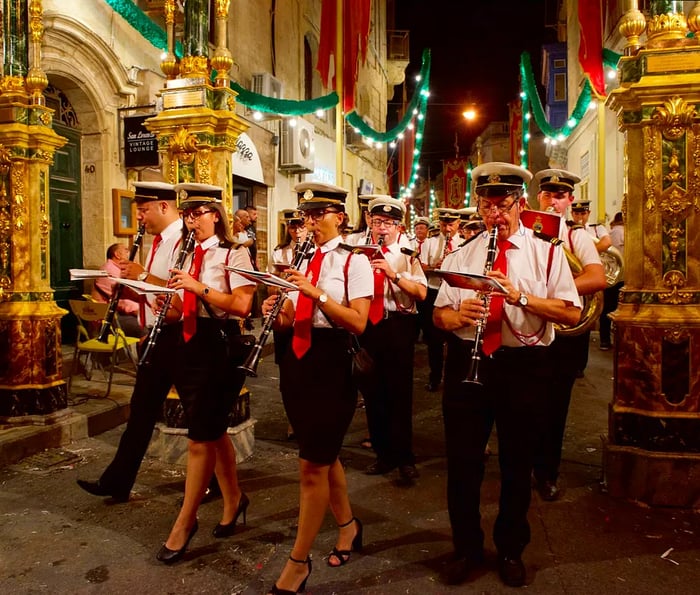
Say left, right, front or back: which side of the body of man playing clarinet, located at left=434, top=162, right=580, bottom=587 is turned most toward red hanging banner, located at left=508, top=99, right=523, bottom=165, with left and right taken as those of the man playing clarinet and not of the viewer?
back

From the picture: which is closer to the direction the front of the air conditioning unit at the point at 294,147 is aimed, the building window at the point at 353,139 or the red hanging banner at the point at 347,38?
the red hanging banner

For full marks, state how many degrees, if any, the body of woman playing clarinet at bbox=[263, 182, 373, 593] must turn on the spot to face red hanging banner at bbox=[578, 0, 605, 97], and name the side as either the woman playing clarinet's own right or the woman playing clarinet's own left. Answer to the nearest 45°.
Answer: approximately 180°

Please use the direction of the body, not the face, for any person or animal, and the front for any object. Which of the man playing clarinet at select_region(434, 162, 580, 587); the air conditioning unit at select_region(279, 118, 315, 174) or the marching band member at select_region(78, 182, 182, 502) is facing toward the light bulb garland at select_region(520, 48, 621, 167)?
the air conditioning unit

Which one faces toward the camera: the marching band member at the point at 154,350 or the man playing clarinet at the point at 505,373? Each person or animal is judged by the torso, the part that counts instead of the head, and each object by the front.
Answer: the man playing clarinet

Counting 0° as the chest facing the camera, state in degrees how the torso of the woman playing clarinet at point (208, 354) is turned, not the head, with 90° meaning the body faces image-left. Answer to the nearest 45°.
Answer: approximately 45°

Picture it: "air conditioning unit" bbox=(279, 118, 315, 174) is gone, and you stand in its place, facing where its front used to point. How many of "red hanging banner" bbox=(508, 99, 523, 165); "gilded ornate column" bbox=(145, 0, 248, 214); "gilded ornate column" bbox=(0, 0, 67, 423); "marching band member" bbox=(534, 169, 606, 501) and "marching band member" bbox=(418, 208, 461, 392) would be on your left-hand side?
1

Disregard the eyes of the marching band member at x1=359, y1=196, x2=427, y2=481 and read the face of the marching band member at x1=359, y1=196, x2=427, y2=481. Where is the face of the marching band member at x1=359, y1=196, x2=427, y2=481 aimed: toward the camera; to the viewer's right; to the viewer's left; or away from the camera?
toward the camera

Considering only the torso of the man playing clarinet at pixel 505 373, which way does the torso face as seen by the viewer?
toward the camera

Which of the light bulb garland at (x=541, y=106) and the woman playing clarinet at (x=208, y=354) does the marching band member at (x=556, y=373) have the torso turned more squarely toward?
the woman playing clarinet

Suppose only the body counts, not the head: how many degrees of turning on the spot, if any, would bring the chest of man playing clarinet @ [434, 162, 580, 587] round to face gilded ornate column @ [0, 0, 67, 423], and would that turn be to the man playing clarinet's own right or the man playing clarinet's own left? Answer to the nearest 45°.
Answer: approximately 90° to the man playing clarinet's own right

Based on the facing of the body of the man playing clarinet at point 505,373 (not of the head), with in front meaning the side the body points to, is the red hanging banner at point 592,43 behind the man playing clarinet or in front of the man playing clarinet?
behind

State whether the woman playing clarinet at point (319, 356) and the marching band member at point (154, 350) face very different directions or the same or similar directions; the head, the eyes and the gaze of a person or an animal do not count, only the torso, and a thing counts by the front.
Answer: same or similar directions
